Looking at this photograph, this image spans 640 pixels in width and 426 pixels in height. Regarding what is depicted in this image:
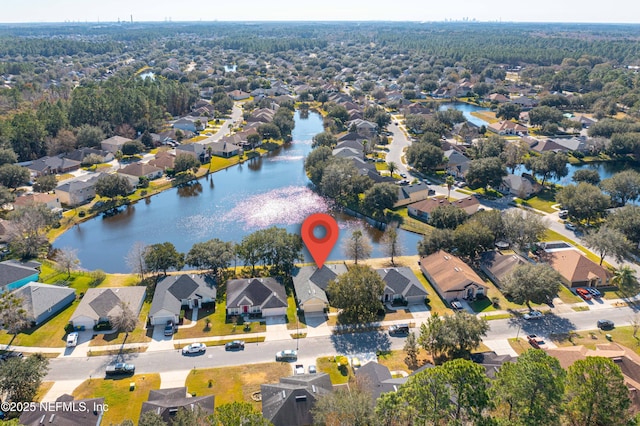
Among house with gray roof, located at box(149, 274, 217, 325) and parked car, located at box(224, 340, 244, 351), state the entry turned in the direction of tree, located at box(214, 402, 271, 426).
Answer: the house with gray roof

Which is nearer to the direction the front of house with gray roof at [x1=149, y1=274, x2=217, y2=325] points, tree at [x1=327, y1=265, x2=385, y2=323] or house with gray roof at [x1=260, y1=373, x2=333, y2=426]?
the house with gray roof

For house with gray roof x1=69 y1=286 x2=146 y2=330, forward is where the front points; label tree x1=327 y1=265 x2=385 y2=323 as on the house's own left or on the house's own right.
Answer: on the house's own left

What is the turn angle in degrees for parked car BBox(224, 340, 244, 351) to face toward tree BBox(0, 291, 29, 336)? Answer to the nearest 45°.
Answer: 0° — it already faces it

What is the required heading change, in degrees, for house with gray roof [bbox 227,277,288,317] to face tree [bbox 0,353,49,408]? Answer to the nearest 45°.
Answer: approximately 45° to its right

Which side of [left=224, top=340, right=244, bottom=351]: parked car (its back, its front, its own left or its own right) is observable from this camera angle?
left

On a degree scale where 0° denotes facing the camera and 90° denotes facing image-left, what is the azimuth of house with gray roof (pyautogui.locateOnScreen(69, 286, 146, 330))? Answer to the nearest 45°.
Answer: approximately 0°

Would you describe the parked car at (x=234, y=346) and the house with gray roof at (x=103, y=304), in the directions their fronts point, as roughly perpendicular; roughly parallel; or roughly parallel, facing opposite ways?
roughly perpendicular

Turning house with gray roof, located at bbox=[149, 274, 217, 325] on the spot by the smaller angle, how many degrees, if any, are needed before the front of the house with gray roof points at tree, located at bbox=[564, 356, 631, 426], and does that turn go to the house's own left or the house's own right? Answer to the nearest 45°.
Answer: approximately 45° to the house's own left

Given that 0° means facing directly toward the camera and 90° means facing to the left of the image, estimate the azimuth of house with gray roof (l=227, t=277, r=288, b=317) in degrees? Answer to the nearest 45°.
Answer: approximately 0°
